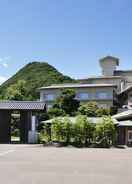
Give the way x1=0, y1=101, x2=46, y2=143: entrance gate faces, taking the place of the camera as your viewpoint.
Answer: facing the viewer

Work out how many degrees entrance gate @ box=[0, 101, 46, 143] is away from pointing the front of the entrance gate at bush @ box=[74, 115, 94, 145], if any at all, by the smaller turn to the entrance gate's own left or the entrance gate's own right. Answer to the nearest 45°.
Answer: approximately 45° to the entrance gate's own left

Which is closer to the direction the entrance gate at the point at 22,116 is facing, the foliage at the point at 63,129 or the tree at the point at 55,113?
the foliage

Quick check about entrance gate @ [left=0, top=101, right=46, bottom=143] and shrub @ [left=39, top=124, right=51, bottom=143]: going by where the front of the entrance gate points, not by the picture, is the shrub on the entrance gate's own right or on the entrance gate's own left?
on the entrance gate's own left

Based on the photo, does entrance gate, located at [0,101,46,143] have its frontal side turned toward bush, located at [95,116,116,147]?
no

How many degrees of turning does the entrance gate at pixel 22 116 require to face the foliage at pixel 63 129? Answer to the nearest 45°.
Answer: approximately 45° to its left

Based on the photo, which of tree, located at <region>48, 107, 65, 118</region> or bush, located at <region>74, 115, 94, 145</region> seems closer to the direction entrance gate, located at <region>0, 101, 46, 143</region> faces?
the bush

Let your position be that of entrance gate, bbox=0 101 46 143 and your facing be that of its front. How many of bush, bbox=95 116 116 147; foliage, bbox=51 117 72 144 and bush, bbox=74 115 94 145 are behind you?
0

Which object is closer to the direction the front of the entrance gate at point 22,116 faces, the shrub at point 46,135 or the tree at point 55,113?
the shrub
